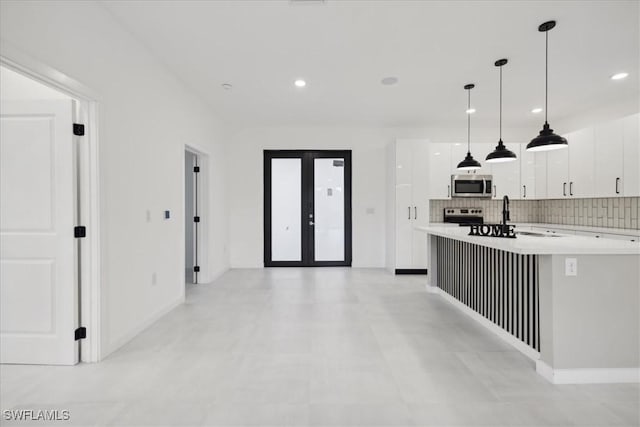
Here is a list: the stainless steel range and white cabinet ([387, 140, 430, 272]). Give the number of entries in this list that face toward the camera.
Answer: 2

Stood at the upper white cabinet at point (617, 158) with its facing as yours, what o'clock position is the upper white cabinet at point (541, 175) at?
the upper white cabinet at point (541, 175) is roughly at 3 o'clock from the upper white cabinet at point (617, 158).

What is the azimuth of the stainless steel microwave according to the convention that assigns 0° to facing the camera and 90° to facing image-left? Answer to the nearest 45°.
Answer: approximately 0°

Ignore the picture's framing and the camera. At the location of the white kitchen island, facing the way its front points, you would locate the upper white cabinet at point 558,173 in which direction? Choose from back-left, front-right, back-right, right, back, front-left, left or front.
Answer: back-right

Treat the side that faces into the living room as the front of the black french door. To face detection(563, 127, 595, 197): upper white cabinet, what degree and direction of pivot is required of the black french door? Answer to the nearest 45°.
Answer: approximately 90° to its left

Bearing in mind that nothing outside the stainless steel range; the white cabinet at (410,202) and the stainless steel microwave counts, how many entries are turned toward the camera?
3

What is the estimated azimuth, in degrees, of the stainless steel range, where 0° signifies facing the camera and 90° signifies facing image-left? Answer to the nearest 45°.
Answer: approximately 0°

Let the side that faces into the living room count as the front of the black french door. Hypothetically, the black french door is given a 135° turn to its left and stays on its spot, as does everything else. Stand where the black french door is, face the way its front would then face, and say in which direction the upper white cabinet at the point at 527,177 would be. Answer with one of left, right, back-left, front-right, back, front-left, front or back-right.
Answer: front-right
